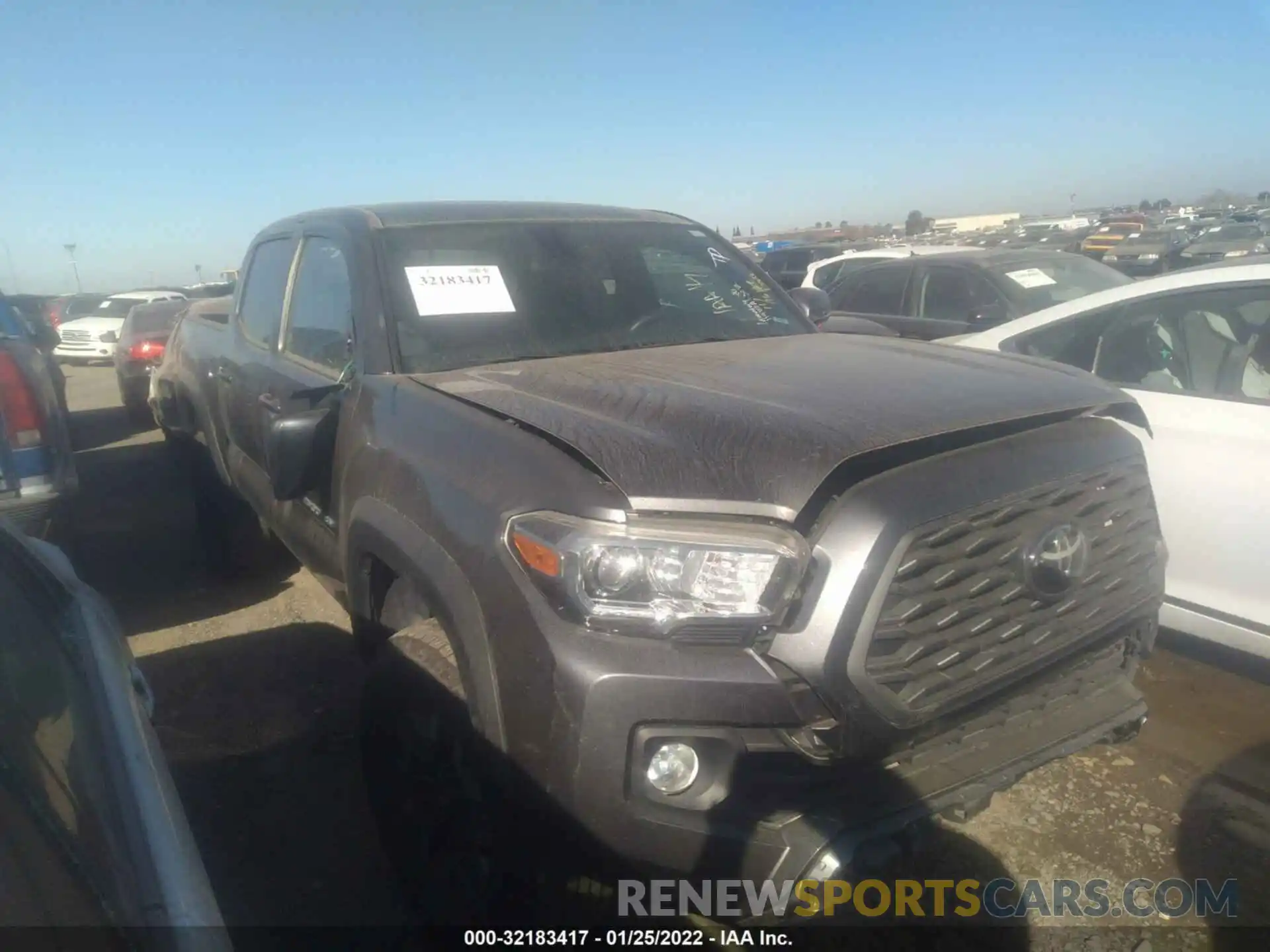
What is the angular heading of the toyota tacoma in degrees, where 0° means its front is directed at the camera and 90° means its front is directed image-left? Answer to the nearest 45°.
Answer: approximately 315°

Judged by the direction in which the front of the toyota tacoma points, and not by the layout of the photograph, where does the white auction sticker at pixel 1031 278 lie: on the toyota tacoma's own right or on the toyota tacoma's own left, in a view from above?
on the toyota tacoma's own left

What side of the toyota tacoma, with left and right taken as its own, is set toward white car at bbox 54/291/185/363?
back

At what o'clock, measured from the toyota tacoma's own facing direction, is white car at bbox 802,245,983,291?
The white car is roughly at 8 o'clock from the toyota tacoma.

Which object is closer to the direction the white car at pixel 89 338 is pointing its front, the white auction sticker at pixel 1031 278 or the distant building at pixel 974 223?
the white auction sticker

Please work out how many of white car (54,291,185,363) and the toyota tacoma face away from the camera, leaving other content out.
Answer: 0

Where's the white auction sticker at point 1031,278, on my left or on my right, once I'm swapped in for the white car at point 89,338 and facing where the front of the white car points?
on my left

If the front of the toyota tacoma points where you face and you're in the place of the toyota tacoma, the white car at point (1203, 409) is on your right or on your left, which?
on your left

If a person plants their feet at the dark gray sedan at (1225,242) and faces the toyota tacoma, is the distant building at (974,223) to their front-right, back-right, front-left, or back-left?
back-right

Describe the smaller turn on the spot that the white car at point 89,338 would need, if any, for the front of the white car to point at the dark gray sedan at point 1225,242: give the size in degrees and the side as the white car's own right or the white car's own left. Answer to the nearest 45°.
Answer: approximately 90° to the white car's own left

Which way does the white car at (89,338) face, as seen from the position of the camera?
facing the viewer and to the left of the viewer
